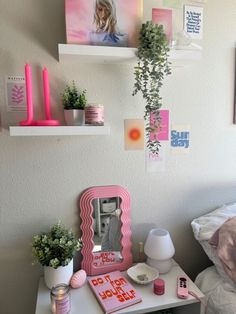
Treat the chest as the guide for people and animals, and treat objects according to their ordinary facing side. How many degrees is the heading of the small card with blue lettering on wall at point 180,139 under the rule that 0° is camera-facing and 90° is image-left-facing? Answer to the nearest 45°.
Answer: approximately 0°

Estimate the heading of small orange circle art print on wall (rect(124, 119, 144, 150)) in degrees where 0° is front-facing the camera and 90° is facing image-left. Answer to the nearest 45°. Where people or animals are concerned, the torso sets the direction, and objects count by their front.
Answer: approximately 0°
